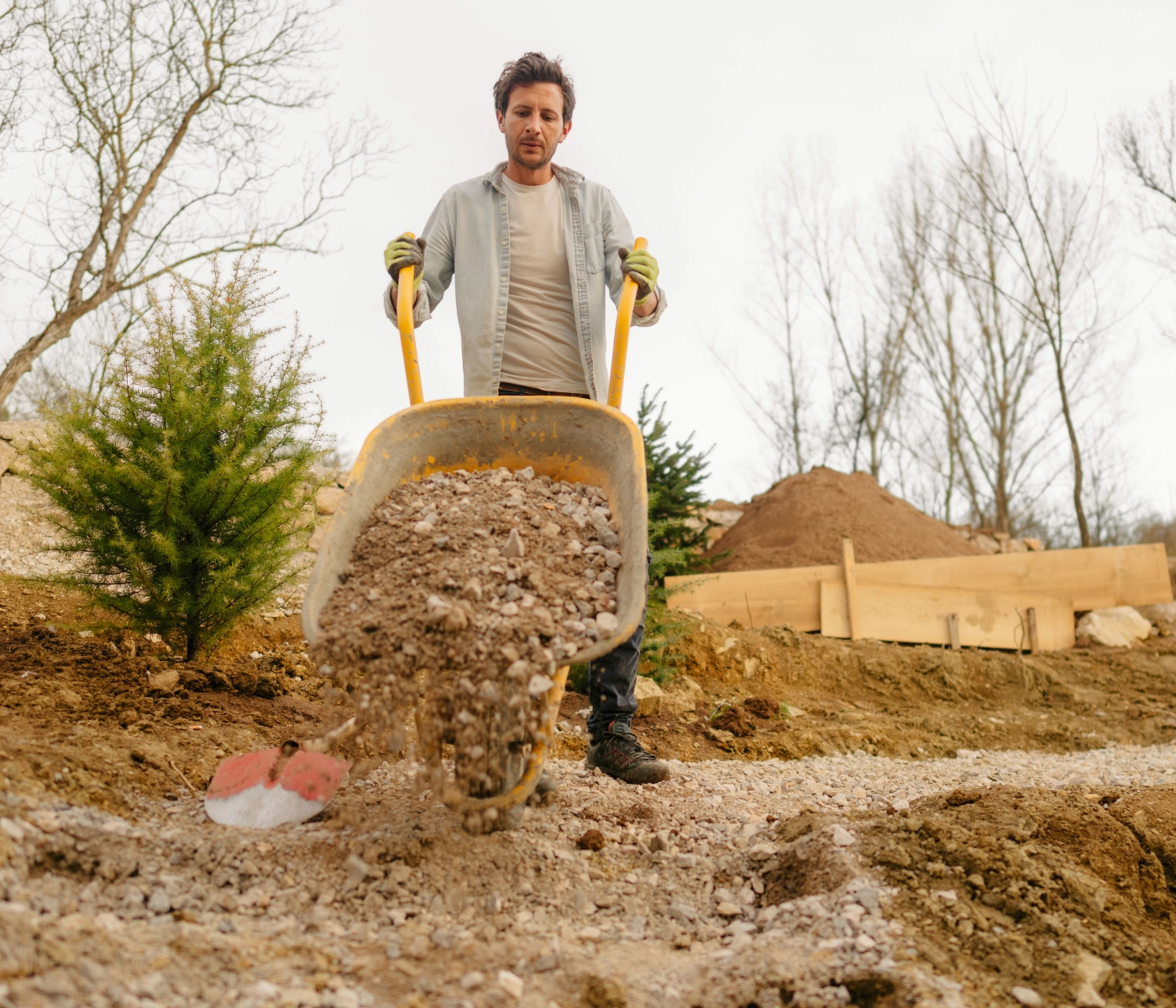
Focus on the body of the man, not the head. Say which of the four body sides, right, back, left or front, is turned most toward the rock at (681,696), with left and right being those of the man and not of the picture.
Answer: back

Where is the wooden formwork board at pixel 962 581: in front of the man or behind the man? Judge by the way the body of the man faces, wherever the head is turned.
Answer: behind

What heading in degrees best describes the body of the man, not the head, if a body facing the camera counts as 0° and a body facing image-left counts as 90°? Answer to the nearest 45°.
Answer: approximately 0°

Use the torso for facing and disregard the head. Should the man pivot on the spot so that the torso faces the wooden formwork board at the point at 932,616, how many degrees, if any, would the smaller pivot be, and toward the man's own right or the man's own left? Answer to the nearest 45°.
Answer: approximately 135° to the man's own left

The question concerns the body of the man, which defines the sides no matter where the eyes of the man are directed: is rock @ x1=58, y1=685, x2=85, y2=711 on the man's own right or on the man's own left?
on the man's own right

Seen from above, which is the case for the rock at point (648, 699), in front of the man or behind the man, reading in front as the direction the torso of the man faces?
behind
